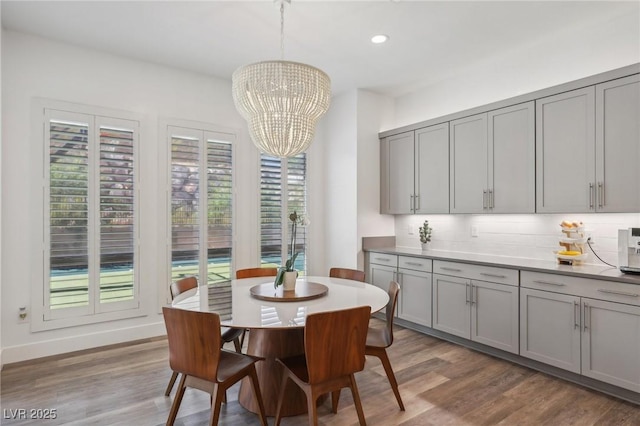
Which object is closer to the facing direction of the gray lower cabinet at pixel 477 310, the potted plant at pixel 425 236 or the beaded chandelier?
the beaded chandelier

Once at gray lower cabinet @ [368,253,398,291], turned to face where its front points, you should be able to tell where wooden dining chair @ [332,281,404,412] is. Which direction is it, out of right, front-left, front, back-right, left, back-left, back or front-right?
front-left

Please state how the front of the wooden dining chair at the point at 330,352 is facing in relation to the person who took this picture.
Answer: facing away from the viewer and to the left of the viewer

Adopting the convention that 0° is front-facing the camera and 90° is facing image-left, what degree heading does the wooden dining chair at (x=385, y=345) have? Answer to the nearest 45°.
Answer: approximately 90°

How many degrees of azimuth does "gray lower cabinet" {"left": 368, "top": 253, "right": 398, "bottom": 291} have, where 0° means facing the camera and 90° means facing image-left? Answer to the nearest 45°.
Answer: approximately 45°

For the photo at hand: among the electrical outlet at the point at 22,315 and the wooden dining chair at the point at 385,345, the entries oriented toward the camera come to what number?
1

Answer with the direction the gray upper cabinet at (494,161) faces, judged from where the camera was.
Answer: facing the viewer and to the left of the viewer

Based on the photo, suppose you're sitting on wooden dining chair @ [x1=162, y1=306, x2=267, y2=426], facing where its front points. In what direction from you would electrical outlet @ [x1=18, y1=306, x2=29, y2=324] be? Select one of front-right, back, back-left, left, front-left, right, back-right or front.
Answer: left

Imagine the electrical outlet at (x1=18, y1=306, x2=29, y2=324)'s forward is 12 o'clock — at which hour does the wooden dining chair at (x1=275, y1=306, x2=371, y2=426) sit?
The wooden dining chair is roughly at 11 o'clock from the electrical outlet.

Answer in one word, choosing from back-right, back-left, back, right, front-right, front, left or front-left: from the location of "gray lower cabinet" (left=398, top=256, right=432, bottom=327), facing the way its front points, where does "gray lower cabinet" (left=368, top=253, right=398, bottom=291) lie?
right

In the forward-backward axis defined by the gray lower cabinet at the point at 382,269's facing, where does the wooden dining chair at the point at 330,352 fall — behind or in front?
in front

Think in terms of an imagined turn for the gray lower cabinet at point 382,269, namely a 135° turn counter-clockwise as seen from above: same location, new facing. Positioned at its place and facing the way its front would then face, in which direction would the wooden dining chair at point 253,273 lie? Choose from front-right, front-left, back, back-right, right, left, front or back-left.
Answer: back-right

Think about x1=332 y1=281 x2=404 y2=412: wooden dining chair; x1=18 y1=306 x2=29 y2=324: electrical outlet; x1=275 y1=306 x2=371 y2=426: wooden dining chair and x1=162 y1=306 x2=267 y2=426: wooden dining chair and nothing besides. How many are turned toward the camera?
1

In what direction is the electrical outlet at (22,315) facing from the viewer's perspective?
toward the camera

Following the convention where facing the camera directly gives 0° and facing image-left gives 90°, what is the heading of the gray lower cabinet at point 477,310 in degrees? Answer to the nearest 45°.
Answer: approximately 45°

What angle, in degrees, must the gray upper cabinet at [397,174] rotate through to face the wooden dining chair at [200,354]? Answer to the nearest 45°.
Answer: approximately 45° to its left

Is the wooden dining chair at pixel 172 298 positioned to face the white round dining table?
yes

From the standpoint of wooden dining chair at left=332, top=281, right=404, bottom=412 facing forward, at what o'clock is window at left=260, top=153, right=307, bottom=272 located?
The window is roughly at 2 o'clock from the wooden dining chair.
